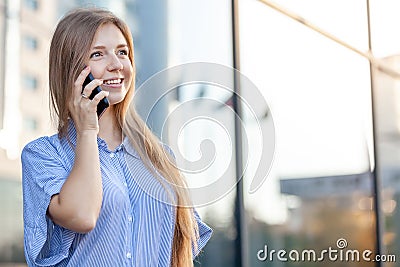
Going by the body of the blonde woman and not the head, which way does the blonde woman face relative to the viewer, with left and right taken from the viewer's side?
facing the viewer and to the right of the viewer

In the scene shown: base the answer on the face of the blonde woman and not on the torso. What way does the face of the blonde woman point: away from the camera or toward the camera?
toward the camera

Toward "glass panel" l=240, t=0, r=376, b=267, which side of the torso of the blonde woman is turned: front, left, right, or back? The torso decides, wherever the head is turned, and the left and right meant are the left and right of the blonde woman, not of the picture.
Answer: left
